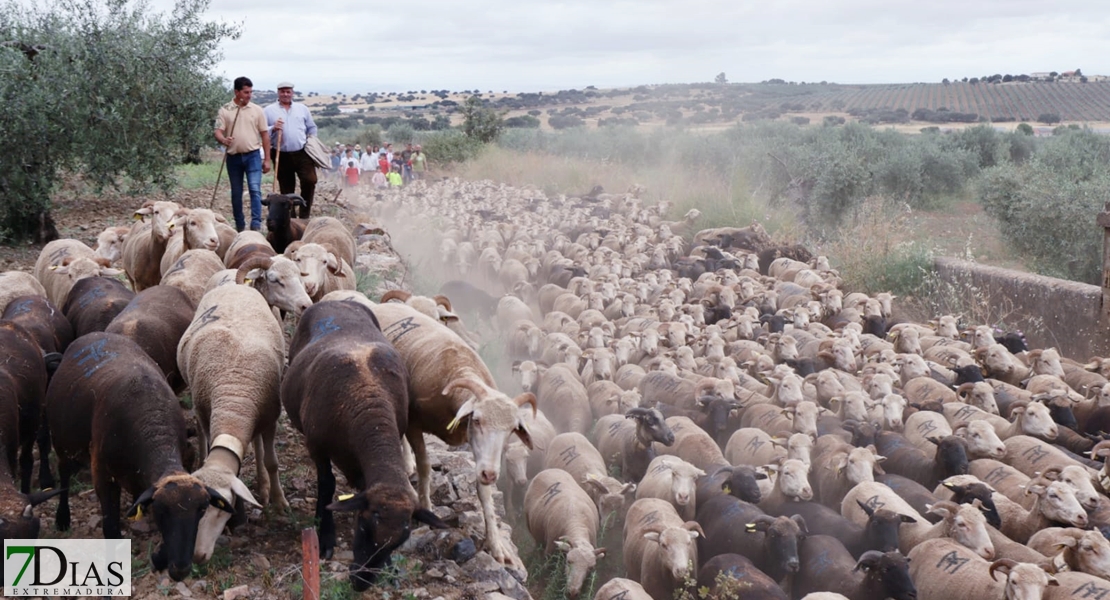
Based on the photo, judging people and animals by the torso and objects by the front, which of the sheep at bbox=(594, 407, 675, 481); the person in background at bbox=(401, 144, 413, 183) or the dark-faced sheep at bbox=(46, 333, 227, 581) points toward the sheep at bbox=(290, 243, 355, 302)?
the person in background

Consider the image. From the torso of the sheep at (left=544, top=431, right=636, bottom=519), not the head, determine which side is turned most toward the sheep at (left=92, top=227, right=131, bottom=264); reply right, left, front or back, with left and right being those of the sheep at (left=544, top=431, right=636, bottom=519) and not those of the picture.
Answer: back

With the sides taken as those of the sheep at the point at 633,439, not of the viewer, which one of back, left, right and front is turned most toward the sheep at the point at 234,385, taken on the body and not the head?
right

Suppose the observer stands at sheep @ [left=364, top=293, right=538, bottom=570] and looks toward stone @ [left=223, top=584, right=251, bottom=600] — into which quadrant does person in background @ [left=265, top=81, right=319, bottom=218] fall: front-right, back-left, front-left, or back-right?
back-right

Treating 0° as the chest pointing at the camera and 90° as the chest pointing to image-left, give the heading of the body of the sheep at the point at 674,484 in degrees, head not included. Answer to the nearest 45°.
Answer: approximately 315°

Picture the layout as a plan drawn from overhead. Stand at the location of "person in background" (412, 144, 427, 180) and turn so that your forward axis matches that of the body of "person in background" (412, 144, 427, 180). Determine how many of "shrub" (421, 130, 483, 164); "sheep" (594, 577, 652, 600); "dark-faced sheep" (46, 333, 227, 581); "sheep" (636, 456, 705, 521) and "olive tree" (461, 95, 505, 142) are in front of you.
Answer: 3
